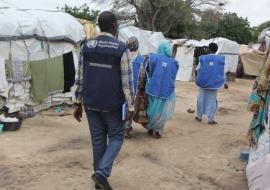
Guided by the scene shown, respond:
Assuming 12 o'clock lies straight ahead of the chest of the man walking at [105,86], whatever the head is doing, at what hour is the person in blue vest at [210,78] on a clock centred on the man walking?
The person in blue vest is roughly at 1 o'clock from the man walking.

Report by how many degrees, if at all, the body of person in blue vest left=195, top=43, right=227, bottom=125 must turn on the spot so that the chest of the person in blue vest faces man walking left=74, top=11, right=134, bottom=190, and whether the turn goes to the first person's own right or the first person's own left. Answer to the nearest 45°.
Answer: approximately 180°

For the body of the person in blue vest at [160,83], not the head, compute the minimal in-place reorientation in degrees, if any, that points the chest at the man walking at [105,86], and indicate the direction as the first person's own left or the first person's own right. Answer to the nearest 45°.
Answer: approximately 180°

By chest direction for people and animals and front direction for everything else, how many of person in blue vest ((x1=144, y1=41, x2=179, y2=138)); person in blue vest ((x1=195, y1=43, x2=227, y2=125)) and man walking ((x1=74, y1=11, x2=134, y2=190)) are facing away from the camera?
3

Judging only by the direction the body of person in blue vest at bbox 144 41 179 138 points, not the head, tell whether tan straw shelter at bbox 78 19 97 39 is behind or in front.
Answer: in front

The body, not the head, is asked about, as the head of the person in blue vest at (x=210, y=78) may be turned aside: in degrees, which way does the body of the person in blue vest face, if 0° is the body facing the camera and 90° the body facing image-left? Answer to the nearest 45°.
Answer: approximately 180°

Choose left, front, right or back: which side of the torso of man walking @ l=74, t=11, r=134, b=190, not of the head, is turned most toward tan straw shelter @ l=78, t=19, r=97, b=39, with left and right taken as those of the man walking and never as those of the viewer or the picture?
front

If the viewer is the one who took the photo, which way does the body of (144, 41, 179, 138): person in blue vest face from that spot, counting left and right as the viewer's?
facing away from the viewer

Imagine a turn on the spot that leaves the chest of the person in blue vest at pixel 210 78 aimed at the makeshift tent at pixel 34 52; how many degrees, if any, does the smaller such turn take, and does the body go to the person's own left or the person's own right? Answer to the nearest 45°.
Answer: approximately 90° to the person's own left

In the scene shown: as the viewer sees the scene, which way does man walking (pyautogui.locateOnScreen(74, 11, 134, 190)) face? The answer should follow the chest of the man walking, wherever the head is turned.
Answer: away from the camera
